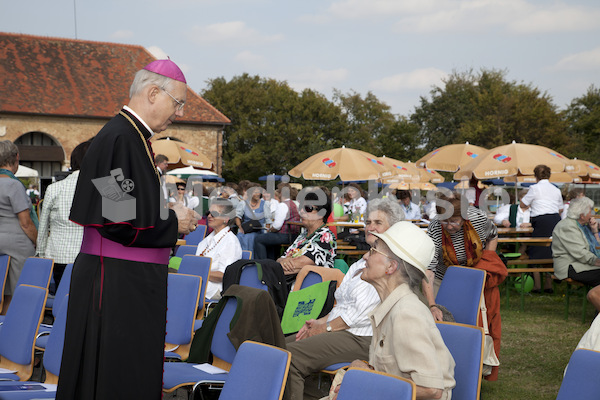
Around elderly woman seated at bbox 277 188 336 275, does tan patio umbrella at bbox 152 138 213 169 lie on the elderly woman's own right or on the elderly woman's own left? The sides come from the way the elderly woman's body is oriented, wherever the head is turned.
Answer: on the elderly woman's own right

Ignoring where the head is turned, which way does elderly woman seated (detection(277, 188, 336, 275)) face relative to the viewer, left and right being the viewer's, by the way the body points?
facing the viewer and to the left of the viewer

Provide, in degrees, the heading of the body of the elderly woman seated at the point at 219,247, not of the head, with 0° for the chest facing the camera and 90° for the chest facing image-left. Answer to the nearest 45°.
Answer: approximately 45°

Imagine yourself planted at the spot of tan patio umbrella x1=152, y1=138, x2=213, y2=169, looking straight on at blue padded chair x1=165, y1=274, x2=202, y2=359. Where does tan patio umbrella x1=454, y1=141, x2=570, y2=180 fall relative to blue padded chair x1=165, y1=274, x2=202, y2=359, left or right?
left

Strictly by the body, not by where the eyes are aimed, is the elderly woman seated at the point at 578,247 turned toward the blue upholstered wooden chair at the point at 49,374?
no

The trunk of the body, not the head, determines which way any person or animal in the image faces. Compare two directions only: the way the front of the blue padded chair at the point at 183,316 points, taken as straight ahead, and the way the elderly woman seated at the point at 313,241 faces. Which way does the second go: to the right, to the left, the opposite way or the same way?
the same way

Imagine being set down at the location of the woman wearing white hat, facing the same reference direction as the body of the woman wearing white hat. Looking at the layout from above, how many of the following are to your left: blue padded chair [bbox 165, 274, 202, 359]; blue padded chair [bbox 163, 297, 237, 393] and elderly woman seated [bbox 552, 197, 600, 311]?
0

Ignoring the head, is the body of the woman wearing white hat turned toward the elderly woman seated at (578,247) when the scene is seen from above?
no

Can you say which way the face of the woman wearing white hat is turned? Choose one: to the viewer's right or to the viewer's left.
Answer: to the viewer's left

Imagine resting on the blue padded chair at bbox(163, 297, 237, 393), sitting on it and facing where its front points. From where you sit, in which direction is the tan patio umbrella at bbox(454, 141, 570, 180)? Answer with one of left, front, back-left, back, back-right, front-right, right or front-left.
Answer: back

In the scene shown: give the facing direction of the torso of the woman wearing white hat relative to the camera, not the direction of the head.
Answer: to the viewer's left
